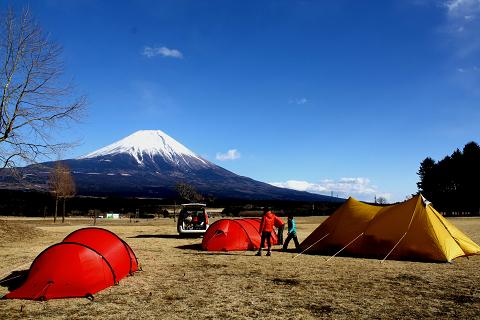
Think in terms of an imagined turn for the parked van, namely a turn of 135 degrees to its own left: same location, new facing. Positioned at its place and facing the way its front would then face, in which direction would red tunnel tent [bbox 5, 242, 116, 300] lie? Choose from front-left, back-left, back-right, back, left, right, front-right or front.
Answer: front-left

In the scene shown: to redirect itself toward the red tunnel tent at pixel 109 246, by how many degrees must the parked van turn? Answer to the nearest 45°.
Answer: approximately 180°

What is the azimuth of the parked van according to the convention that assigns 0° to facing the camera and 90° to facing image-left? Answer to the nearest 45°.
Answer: approximately 180°

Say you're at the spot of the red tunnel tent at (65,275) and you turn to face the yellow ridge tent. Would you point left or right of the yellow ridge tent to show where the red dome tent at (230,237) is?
left

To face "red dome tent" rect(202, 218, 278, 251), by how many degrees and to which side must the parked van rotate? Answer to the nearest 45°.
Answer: approximately 180°

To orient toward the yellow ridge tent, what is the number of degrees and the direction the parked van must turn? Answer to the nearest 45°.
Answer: approximately 135° to its right
